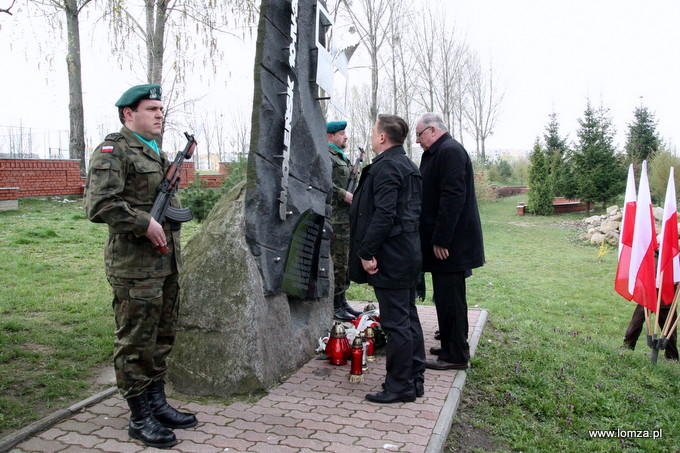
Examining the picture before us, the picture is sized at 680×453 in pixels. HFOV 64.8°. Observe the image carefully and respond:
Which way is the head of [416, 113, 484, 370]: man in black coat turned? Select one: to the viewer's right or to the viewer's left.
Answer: to the viewer's left

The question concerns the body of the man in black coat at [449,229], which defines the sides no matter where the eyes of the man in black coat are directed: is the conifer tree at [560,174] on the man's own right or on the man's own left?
on the man's own right

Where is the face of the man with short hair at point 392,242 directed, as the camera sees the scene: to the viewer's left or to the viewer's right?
to the viewer's left

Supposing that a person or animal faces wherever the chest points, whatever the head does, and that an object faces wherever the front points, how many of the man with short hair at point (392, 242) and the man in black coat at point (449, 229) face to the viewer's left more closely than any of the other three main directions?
2

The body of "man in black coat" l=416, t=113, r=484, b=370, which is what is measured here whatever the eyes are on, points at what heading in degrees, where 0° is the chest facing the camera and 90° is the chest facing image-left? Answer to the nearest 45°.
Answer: approximately 90°

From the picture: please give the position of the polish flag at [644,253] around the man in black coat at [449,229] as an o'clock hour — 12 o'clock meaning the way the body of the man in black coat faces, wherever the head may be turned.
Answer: The polish flag is roughly at 5 o'clock from the man in black coat.

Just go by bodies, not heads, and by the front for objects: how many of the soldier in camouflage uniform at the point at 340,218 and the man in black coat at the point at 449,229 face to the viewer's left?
1

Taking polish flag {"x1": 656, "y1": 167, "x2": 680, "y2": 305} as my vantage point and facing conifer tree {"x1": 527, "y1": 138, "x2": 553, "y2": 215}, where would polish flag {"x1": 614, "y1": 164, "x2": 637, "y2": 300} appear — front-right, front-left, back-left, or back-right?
front-left

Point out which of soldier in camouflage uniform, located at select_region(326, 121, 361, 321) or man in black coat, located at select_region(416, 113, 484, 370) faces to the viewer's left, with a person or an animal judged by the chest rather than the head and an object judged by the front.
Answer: the man in black coat

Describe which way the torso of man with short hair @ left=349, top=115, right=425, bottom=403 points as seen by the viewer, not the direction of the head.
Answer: to the viewer's left

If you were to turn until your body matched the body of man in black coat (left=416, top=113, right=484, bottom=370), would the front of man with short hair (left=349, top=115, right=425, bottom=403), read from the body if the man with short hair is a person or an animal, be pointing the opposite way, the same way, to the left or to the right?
the same way

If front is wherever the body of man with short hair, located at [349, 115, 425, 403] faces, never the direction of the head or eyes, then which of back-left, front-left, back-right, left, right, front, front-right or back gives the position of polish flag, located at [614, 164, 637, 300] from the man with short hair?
back-right

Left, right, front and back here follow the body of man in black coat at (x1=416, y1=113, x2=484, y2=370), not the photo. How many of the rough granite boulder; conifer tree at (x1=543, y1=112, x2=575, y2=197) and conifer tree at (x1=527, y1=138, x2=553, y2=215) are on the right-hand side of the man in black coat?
2

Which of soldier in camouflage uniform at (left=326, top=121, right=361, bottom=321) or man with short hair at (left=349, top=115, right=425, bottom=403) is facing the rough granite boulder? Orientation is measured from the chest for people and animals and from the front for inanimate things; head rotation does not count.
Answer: the man with short hair

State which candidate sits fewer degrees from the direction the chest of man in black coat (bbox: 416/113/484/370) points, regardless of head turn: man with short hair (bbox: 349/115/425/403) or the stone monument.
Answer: the stone monument

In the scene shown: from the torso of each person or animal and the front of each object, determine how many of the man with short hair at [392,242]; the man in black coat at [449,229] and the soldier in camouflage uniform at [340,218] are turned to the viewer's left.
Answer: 2

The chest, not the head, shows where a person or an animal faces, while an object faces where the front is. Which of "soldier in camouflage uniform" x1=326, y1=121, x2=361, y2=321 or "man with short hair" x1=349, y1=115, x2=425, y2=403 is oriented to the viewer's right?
the soldier in camouflage uniform
